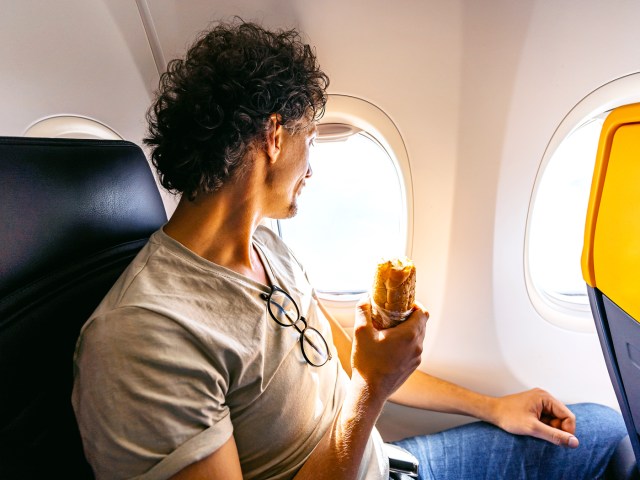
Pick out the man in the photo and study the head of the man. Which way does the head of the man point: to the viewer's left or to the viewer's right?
to the viewer's right

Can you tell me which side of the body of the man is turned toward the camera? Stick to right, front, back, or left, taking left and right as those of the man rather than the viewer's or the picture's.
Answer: right
